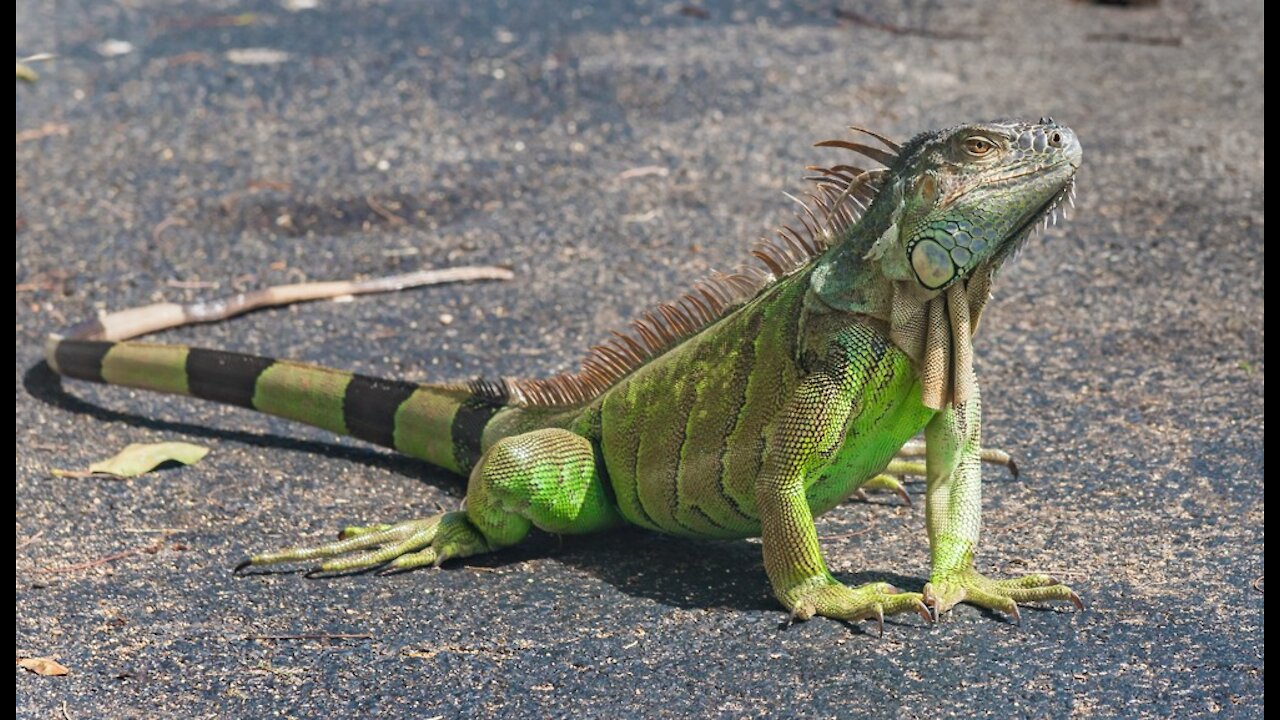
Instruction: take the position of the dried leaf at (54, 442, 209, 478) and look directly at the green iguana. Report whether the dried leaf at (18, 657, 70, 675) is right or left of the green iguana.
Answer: right

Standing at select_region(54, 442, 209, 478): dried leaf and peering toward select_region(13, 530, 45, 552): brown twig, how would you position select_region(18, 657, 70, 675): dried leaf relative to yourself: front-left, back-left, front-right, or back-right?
front-left

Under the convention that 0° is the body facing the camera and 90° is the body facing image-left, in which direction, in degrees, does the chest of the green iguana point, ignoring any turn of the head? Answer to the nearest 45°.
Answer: approximately 315°

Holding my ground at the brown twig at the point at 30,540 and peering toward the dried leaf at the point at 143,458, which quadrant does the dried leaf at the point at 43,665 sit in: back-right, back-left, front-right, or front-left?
back-right

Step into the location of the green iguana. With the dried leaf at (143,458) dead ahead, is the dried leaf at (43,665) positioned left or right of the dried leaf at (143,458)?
left

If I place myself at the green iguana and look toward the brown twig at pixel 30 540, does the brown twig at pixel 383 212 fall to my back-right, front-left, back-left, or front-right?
front-right

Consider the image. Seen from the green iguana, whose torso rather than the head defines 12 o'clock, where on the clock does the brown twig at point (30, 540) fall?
The brown twig is roughly at 5 o'clock from the green iguana.

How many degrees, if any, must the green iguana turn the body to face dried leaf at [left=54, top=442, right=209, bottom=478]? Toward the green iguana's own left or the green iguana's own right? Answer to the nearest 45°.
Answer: approximately 180°

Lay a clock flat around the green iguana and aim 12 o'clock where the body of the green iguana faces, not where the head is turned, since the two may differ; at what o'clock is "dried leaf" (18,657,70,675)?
The dried leaf is roughly at 4 o'clock from the green iguana.

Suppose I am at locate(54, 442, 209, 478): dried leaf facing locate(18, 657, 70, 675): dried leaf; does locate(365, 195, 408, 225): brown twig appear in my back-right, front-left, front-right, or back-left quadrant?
back-left

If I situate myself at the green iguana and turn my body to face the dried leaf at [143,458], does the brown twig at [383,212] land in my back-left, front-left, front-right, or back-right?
front-right
